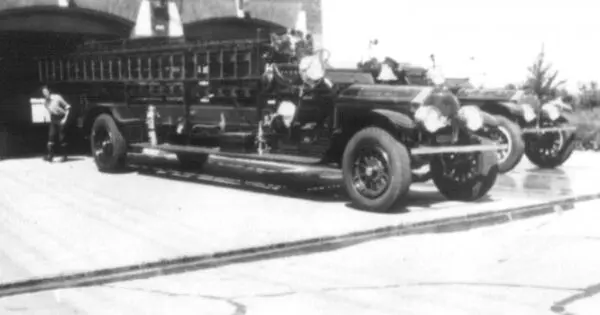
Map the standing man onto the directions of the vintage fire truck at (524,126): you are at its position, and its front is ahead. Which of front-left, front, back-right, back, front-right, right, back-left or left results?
back-right

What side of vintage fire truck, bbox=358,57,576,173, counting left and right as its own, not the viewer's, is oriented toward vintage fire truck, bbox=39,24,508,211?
right

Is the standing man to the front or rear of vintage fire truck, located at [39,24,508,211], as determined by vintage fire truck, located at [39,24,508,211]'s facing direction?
to the rear

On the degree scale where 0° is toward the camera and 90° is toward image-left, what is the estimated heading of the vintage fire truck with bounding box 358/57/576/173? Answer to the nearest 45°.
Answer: approximately 315°

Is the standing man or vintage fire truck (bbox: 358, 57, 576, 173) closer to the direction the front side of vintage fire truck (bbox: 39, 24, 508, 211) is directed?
the vintage fire truck

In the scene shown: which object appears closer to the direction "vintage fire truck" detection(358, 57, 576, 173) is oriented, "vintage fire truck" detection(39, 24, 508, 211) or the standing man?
the vintage fire truck

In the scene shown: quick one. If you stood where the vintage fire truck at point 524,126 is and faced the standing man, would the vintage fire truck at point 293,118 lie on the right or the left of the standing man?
left

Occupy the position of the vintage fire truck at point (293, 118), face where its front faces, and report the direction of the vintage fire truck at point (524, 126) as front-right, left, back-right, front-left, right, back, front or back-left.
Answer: left
